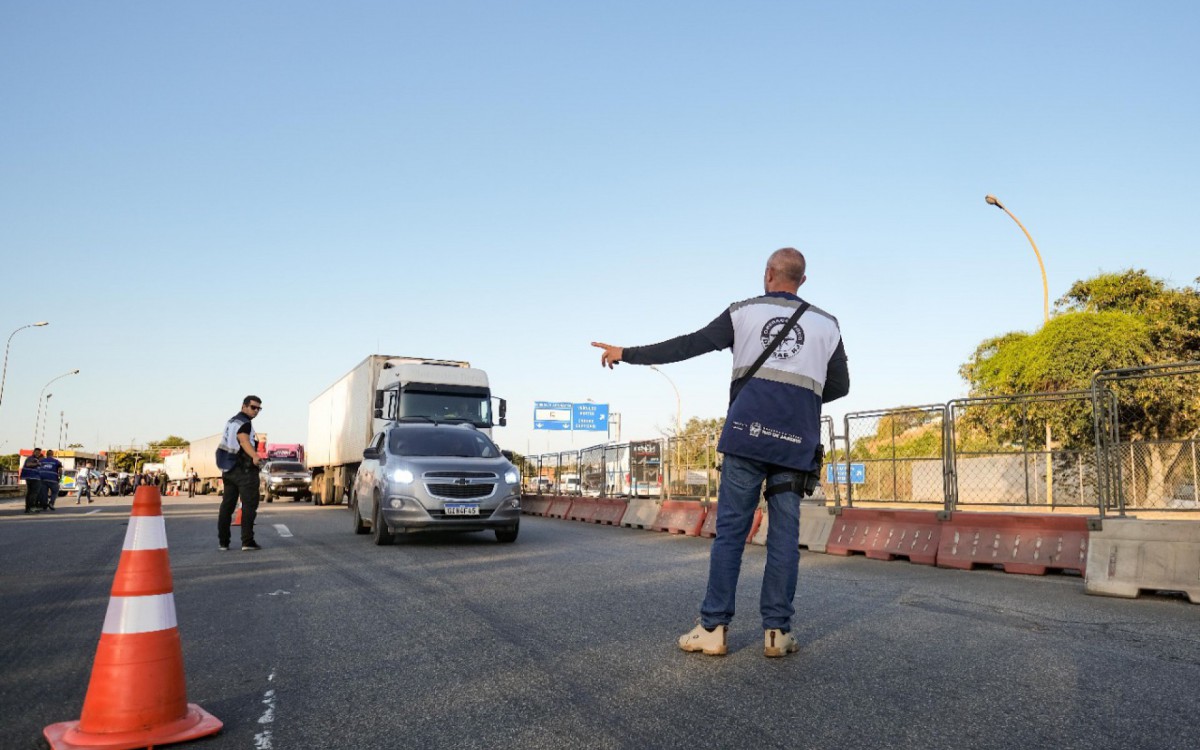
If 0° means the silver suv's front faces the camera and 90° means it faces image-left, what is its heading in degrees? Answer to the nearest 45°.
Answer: approximately 315°

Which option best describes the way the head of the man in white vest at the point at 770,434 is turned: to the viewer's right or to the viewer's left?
to the viewer's left

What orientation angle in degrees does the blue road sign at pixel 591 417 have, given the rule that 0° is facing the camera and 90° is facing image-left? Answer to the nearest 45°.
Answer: approximately 0°

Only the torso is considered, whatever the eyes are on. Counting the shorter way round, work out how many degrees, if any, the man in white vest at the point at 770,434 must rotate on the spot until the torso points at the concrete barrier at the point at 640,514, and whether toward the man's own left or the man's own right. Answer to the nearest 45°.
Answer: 0° — they already face it

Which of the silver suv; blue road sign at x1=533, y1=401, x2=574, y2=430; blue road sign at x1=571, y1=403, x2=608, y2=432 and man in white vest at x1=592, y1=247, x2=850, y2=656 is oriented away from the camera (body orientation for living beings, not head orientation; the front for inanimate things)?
the man in white vest

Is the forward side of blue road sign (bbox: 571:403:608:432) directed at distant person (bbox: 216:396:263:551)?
yes

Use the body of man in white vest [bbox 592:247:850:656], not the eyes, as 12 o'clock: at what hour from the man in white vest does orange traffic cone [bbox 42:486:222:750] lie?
The orange traffic cone is roughly at 8 o'clock from the man in white vest.

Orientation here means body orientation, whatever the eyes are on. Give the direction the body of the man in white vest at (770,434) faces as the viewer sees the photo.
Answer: away from the camera

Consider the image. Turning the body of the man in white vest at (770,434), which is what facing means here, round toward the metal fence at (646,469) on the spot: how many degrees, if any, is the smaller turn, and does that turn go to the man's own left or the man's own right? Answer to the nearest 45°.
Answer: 0° — they already face it

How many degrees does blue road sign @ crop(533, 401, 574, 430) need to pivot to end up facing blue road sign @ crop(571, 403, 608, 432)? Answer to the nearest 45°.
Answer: approximately 90° to its left
